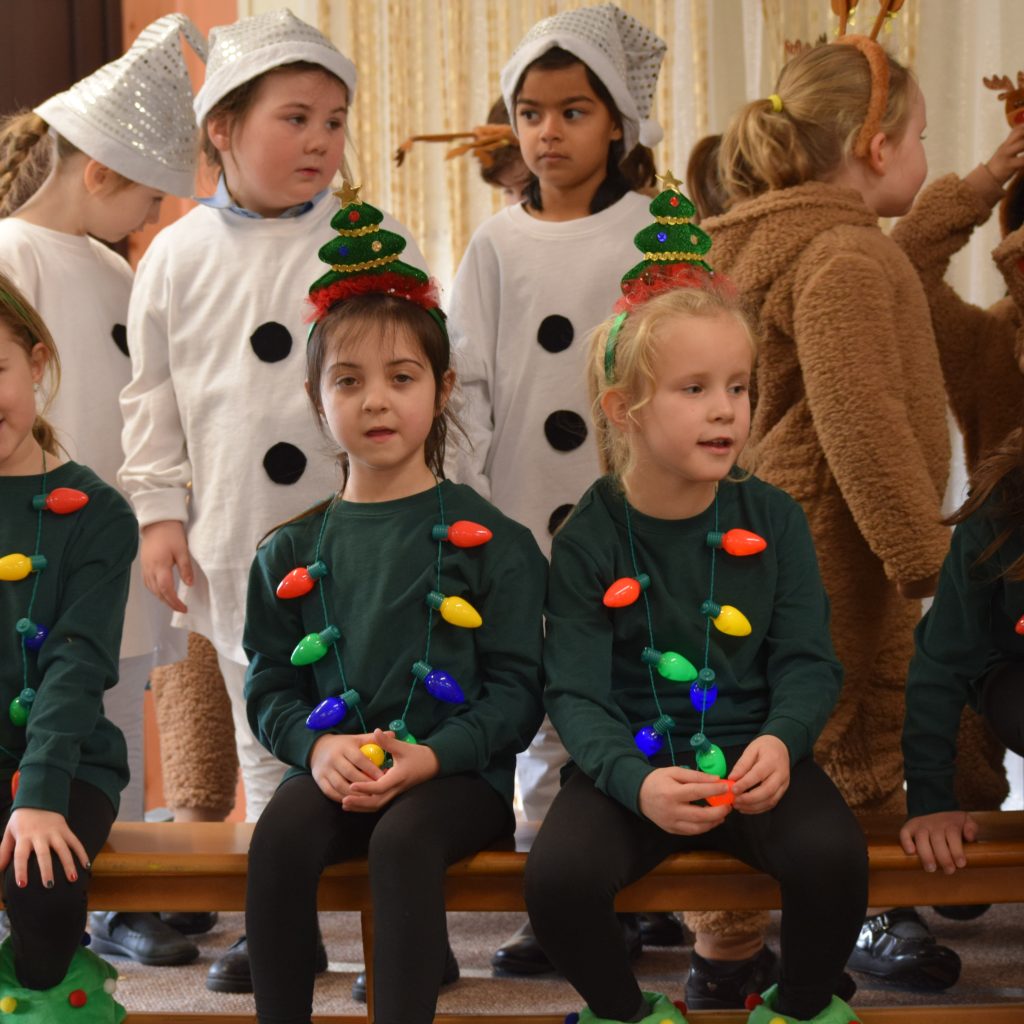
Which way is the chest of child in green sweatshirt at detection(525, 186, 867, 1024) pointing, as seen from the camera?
toward the camera

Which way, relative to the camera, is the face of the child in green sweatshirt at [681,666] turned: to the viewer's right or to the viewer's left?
to the viewer's right

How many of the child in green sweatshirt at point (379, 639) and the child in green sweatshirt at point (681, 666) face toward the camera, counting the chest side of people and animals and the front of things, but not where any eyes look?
2

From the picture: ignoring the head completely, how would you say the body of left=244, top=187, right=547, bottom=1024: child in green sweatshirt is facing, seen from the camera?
toward the camera
